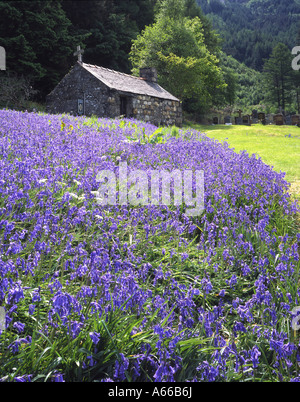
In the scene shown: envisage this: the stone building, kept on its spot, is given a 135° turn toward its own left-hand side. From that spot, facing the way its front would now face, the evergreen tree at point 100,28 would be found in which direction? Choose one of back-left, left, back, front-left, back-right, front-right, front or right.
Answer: front

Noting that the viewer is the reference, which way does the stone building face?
facing the viewer and to the right of the viewer

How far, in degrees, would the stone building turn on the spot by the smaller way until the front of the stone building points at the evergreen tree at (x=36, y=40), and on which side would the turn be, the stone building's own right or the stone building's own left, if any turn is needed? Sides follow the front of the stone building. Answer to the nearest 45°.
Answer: approximately 180°

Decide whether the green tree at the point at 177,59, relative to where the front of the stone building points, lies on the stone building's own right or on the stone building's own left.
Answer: on the stone building's own left

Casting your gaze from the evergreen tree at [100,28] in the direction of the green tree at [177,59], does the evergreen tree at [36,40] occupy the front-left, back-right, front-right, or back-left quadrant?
back-right
